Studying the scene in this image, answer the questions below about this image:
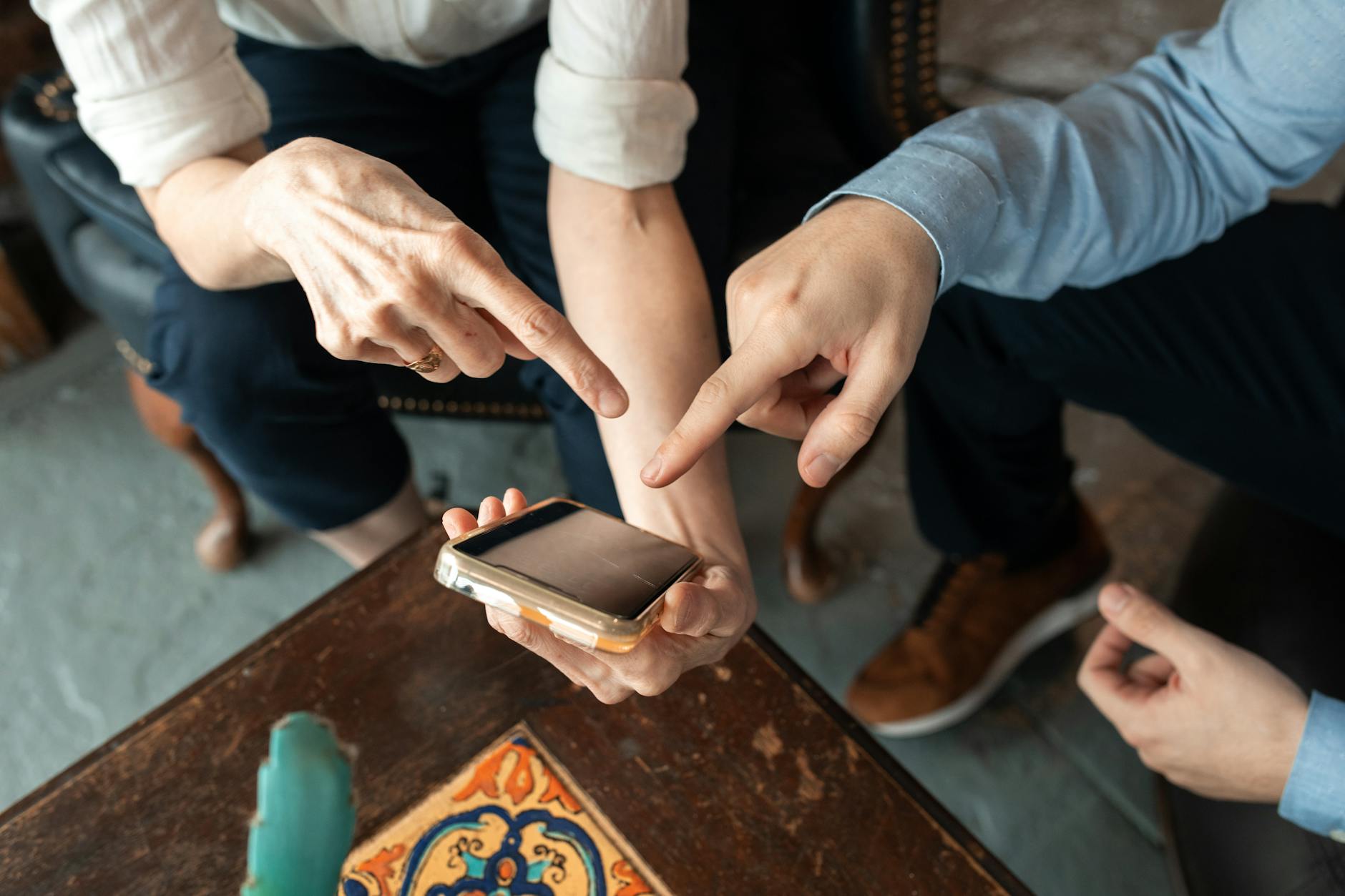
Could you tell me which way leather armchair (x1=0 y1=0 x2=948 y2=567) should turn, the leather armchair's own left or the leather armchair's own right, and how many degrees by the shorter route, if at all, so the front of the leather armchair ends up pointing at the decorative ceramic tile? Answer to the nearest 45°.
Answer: approximately 45° to the leather armchair's own right

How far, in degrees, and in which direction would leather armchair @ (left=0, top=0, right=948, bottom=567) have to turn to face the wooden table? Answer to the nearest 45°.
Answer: approximately 45° to its right

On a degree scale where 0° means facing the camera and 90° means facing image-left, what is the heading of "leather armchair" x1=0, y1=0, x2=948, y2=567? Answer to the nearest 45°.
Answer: approximately 0°

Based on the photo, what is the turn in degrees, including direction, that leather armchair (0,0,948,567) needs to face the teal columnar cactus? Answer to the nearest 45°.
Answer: approximately 45° to its right
